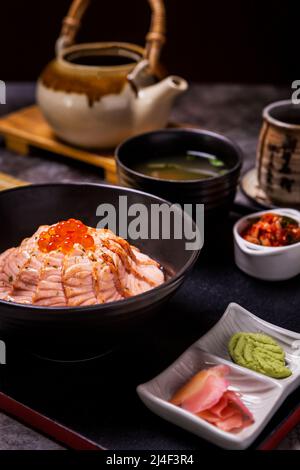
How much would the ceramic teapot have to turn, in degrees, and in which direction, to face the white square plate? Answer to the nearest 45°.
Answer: approximately 45° to its right

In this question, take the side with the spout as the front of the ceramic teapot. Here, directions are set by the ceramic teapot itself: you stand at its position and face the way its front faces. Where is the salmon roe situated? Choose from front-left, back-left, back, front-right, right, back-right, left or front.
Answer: front-right

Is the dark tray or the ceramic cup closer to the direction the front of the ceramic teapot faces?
the ceramic cup

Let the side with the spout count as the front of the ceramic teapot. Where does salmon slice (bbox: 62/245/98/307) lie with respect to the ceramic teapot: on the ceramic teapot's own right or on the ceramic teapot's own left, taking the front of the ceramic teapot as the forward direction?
on the ceramic teapot's own right

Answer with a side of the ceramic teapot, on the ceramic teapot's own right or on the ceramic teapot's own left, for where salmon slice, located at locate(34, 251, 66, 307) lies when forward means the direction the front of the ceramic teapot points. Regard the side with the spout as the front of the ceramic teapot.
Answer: on the ceramic teapot's own right

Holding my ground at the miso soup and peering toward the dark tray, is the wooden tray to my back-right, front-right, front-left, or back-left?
back-right

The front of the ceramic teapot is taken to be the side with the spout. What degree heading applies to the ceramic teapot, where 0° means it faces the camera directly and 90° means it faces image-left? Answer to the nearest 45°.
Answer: approximately 315°
